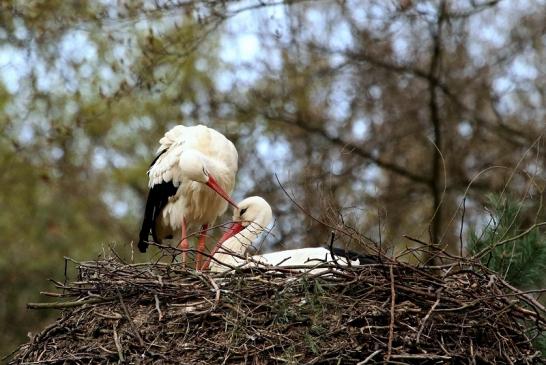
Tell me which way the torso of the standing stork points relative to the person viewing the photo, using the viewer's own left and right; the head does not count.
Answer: facing the viewer and to the right of the viewer
